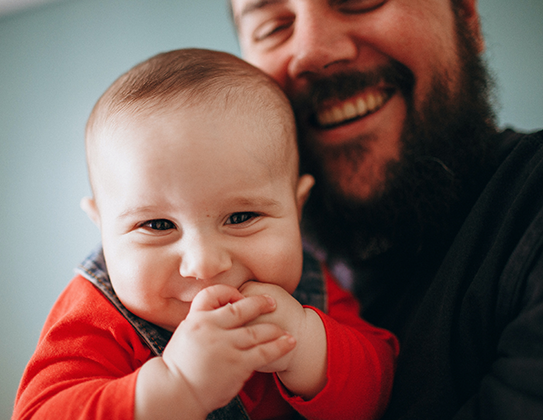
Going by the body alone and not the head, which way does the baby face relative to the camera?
toward the camera

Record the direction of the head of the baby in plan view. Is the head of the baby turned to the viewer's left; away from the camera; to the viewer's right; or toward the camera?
toward the camera

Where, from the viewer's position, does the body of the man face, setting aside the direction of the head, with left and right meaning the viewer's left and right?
facing the viewer and to the left of the viewer

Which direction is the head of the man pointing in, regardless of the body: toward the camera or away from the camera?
toward the camera
